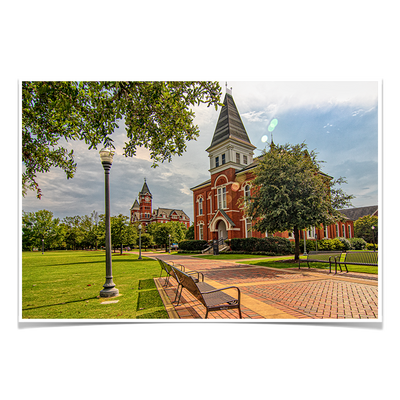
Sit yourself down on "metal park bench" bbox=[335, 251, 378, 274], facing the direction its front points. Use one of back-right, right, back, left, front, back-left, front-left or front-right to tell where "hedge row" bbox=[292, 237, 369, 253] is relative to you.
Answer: back-right

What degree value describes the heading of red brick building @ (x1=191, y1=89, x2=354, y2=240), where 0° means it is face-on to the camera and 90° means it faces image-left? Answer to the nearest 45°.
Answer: approximately 45°

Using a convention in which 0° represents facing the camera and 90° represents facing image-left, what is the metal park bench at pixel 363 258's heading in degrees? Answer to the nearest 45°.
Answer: approximately 45°

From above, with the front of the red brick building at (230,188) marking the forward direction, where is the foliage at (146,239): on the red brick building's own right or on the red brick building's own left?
on the red brick building's own right
